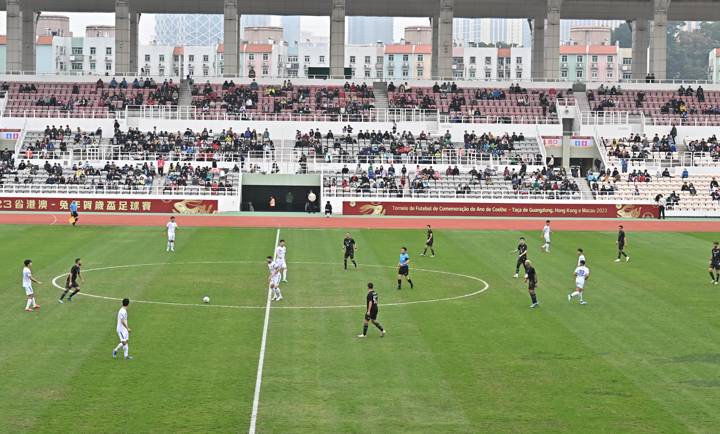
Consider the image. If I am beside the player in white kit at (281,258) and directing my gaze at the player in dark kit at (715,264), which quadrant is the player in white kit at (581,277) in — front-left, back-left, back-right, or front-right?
front-right

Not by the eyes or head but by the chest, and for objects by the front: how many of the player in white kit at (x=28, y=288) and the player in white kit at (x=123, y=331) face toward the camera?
0

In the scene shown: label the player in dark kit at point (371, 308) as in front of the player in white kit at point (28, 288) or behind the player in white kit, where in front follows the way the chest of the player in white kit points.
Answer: in front

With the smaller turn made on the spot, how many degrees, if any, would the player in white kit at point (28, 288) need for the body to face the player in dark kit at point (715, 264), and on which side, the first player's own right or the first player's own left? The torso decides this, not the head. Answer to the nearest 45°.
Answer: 0° — they already face them

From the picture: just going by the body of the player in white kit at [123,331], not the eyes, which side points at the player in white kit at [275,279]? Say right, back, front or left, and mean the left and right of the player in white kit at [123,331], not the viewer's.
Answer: front

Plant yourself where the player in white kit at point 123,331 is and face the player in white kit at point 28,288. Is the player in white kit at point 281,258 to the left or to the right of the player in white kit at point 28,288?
right

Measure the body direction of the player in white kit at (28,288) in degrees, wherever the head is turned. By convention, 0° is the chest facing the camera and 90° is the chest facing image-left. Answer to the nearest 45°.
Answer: approximately 270°

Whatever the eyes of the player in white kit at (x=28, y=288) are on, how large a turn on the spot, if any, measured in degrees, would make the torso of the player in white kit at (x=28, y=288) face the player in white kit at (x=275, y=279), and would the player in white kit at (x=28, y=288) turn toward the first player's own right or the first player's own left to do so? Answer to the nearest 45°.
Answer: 0° — they already face them

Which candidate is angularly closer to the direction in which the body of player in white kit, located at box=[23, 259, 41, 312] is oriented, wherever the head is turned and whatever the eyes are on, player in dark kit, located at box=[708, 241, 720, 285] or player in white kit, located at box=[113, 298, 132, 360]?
the player in dark kit

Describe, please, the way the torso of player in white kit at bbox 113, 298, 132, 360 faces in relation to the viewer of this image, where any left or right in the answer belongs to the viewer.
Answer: facing away from the viewer and to the right of the viewer

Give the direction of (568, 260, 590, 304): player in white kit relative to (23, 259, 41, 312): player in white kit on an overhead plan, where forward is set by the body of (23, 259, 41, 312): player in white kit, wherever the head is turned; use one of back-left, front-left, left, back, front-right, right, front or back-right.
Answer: front

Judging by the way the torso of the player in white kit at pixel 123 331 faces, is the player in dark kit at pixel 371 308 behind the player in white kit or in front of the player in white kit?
in front
